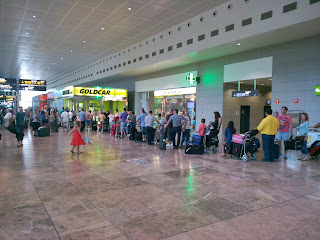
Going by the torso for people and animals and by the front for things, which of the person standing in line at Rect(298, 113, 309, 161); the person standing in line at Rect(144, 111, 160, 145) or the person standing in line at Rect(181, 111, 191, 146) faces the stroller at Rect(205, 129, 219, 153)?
the person standing in line at Rect(298, 113, 309, 161)

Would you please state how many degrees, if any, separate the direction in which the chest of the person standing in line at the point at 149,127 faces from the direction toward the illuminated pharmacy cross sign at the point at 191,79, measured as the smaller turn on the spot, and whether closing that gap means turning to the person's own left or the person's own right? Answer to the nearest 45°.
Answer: approximately 45° to the person's own right

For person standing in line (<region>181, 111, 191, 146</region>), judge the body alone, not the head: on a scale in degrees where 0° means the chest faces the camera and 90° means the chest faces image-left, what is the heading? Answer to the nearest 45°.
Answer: approximately 90°

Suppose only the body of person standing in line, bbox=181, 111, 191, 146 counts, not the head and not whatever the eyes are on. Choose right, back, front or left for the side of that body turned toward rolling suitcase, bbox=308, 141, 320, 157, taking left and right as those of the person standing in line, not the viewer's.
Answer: back

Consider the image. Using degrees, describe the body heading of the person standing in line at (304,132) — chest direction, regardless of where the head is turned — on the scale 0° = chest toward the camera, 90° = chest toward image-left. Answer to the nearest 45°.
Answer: approximately 90°

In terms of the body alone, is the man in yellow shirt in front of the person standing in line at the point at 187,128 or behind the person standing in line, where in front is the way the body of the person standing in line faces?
behind

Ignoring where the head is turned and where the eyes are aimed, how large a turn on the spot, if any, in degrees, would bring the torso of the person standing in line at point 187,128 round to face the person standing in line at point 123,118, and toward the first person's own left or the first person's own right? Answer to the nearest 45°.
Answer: approximately 45° to the first person's own right

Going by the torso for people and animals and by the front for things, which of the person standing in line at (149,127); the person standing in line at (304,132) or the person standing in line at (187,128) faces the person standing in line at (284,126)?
the person standing in line at (304,132)
